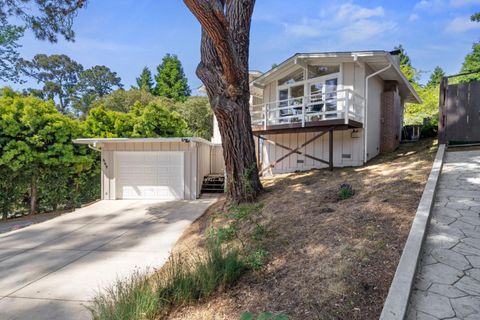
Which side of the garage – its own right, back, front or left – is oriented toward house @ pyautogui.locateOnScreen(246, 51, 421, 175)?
left

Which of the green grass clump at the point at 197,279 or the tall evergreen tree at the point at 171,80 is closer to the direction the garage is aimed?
the green grass clump

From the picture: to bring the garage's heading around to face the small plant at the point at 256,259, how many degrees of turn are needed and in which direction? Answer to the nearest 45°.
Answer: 0° — it already faces it

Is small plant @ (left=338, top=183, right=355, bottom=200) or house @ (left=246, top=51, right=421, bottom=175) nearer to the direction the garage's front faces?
the small plant

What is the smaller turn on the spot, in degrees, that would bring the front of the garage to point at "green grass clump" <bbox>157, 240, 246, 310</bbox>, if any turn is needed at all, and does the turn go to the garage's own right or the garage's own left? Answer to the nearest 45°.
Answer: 0° — it already faces it

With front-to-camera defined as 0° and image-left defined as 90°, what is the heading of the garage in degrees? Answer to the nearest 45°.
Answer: approximately 0°

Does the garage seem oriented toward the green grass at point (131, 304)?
yes
